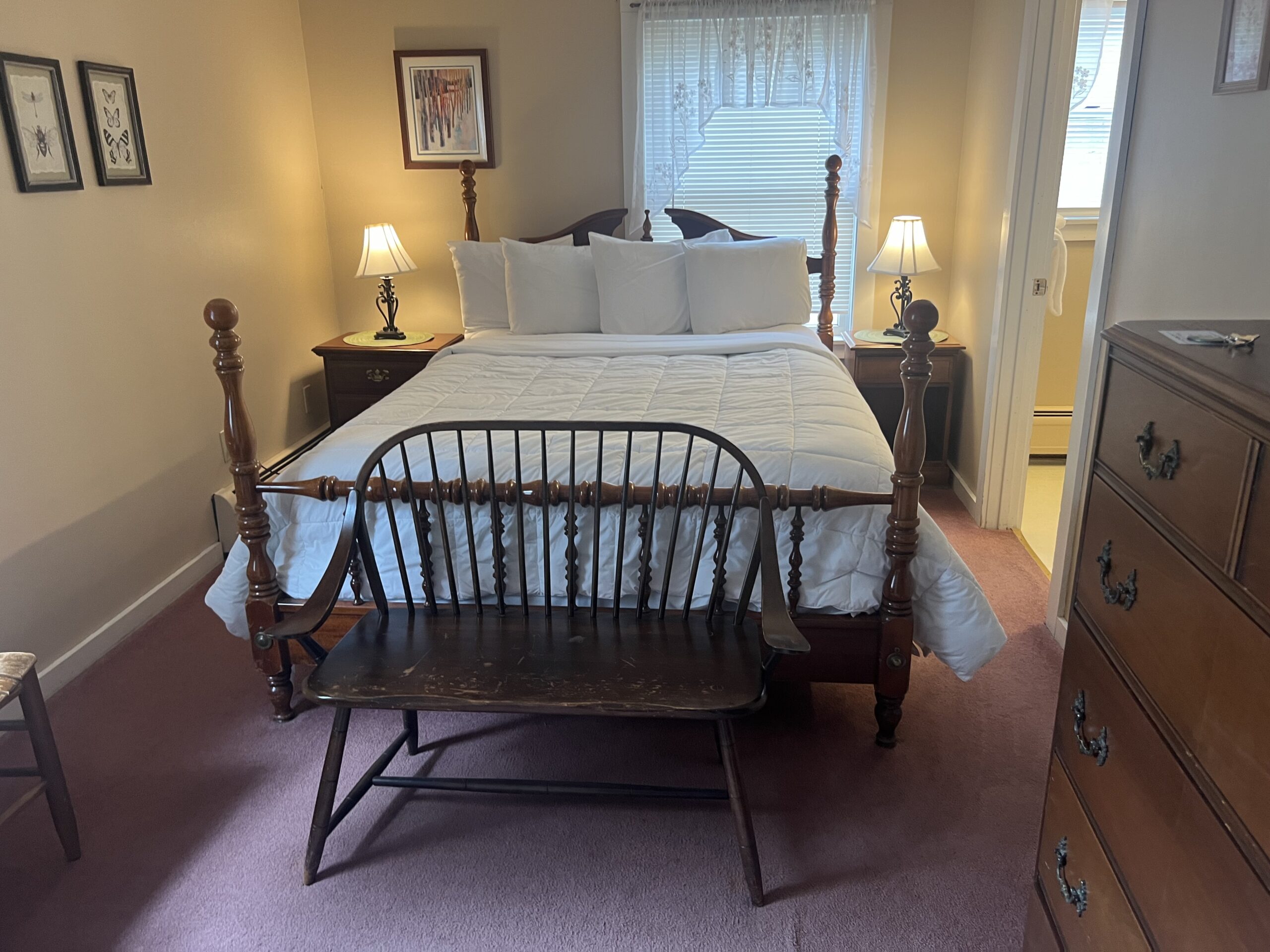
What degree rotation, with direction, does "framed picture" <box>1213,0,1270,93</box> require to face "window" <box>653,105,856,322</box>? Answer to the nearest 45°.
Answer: approximately 90° to its right

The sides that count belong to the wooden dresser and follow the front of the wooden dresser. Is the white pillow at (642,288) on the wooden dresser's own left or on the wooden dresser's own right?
on the wooden dresser's own right

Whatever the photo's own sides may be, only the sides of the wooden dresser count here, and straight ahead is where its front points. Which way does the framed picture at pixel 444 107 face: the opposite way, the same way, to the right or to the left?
to the left

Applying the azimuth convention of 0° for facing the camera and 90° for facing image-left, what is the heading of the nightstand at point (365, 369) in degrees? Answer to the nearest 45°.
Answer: approximately 0°

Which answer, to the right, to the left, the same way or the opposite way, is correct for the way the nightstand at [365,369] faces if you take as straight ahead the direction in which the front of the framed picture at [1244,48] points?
to the left

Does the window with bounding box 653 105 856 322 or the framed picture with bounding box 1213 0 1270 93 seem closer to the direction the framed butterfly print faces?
the framed picture

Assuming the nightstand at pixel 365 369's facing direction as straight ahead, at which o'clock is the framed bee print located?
The framed bee print is roughly at 1 o'clock from the nightstand.

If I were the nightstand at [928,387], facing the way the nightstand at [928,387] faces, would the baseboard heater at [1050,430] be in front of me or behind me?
behind

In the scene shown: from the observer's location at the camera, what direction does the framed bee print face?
facing the viewer and to the right of the viewer

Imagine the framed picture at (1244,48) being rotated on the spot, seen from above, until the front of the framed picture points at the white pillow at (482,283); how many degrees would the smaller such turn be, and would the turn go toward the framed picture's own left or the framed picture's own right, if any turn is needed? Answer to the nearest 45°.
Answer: approximately 45° to the framed picture's own right
